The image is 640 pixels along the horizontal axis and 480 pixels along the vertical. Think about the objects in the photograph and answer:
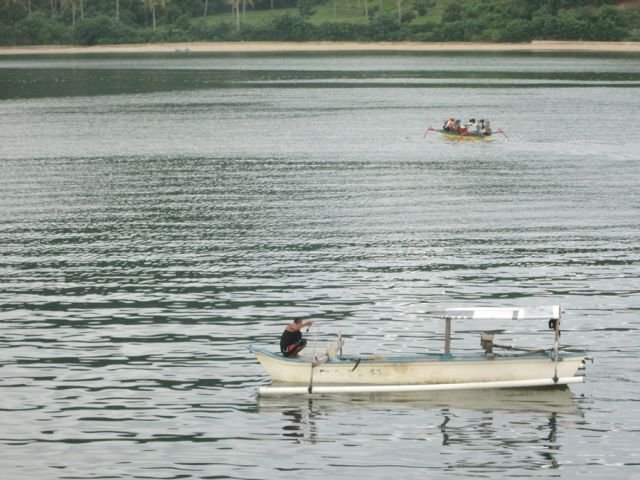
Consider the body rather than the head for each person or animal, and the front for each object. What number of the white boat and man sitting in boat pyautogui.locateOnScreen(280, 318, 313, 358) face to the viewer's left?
1

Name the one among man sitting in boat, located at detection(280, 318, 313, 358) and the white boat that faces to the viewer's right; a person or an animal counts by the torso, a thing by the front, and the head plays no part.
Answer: the man sitting in boat

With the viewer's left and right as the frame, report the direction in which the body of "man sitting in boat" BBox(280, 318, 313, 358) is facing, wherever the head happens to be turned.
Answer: facing to the right of the viewer

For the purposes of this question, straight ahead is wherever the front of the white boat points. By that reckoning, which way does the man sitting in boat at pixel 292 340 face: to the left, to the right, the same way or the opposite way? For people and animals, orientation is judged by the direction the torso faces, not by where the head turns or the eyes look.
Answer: the opposite way

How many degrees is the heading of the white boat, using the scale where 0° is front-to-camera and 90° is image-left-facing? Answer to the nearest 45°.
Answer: approximately 90°
